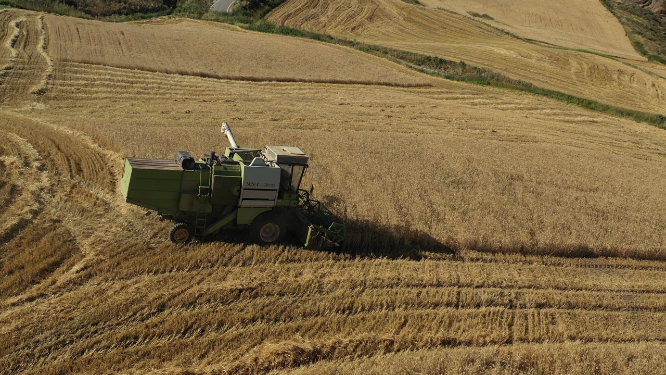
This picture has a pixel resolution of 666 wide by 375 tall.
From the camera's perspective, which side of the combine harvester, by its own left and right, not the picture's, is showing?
right
